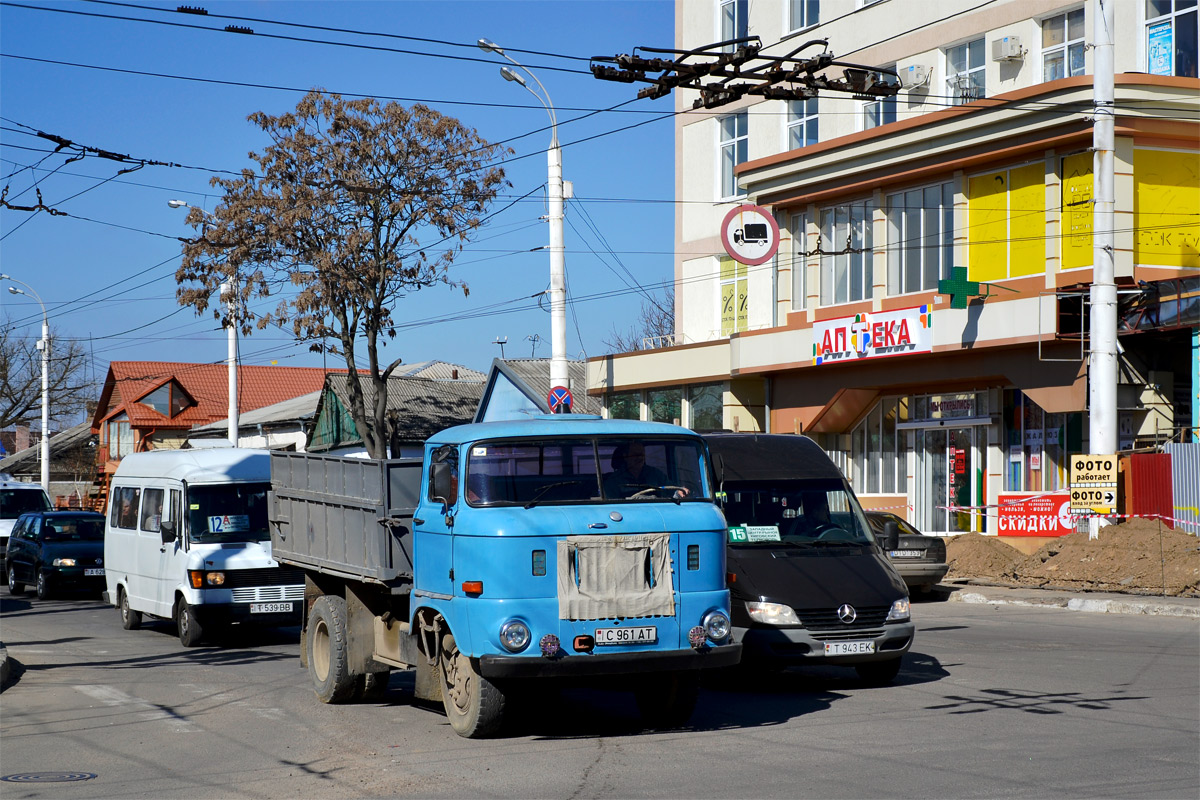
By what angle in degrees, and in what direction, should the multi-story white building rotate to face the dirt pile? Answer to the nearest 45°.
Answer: approximately 45° to its left

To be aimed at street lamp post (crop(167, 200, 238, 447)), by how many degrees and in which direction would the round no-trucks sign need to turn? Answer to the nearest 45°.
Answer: approximately 90° to its right

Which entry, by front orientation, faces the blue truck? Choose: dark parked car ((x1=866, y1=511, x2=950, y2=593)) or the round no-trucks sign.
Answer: the round no-trucks sign

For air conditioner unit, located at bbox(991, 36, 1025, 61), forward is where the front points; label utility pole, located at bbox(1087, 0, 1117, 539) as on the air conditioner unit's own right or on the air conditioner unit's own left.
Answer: on the air conditioner unit's own left

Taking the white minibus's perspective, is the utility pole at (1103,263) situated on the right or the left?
on its left

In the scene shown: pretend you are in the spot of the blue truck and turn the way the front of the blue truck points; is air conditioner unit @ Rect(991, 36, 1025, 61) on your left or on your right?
on your left

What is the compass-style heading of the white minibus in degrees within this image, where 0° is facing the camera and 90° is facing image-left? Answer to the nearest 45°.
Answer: approximately 315°
